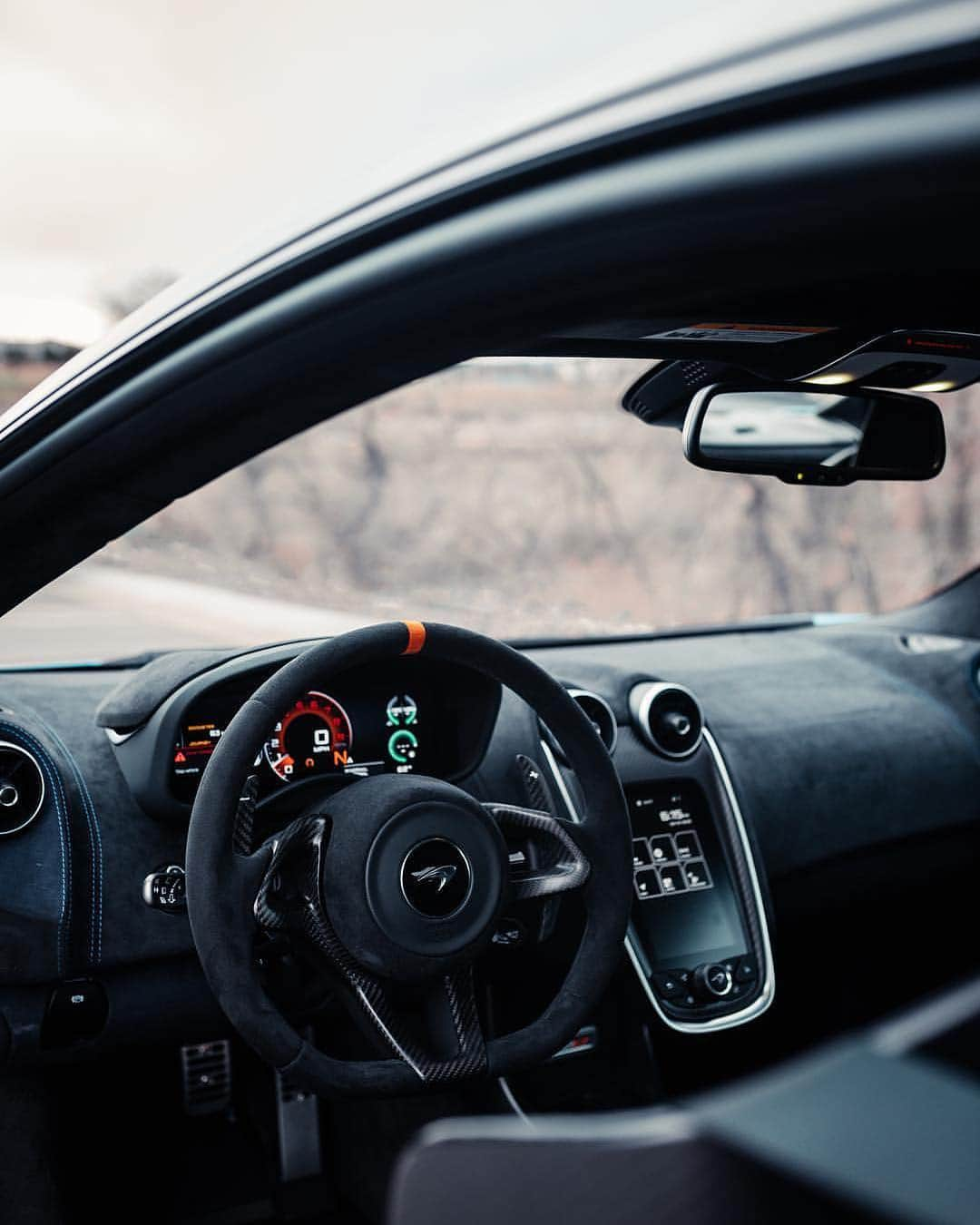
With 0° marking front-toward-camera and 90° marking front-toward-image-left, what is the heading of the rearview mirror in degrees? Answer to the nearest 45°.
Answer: approximately 0°

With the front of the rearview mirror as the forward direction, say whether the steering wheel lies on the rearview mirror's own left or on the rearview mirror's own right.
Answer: on the rearview mirror's own right
